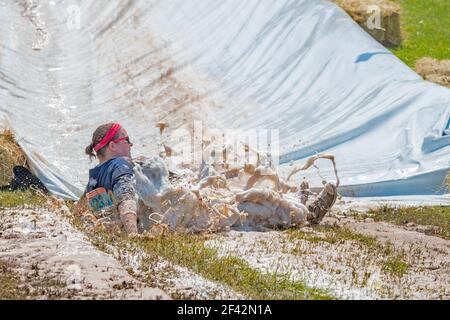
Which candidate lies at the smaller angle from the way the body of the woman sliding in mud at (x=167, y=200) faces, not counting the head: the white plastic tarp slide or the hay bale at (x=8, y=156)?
the white plastic tarp slide

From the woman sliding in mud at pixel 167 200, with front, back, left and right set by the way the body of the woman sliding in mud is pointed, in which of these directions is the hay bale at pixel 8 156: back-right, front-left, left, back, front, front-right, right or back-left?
back-left

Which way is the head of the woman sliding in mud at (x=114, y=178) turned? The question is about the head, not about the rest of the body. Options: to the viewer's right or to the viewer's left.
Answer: to the viewer's right

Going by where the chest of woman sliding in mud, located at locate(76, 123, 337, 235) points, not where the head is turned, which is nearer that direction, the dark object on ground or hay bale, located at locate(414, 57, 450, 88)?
the hay bale

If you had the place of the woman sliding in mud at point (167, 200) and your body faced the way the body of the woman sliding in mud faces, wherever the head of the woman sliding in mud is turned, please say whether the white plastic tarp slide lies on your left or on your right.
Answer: on your left

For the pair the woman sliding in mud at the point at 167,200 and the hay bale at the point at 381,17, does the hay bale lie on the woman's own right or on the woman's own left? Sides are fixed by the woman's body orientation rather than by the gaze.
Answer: on the woman's own left

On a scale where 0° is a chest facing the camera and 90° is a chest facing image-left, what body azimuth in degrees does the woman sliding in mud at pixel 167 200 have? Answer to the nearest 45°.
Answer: approximately 270°

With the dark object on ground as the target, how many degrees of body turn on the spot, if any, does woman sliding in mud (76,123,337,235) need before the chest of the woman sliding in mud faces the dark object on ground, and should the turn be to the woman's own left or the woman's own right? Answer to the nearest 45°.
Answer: approximately 135° to the woman's own left

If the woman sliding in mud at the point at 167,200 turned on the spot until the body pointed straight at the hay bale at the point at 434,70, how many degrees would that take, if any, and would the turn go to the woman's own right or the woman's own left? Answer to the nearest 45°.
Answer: approximately 45° to the woman's own left
